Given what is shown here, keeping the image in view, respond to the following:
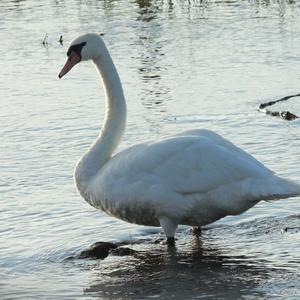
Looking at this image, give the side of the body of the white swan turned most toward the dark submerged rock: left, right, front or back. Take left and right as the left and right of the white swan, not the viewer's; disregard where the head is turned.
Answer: front

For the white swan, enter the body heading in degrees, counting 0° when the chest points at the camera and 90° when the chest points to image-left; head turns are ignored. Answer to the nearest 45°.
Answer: approximately 90°

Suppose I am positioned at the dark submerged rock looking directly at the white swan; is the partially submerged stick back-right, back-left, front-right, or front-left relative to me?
front-left

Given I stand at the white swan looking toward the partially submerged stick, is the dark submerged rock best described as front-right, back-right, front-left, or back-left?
back-left

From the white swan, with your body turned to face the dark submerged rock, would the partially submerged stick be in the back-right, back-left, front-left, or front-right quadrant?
back-right

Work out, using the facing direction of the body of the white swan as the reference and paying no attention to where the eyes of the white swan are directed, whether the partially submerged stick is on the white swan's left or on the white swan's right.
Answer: on the white swan's right
